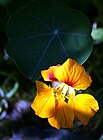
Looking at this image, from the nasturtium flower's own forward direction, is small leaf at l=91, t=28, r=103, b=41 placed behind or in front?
behind

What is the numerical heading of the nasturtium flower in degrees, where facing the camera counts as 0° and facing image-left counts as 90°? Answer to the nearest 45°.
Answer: approximately 0°
